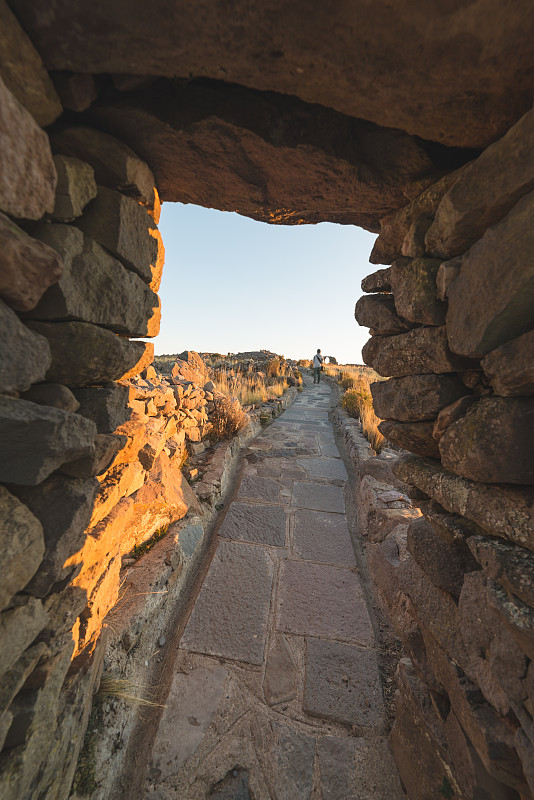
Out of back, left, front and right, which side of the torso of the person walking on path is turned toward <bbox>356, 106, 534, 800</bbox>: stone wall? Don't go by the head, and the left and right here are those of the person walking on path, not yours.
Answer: back

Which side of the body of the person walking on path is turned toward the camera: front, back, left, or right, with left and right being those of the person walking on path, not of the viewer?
back

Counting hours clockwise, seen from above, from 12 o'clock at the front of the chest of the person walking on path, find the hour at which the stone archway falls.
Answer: The stone archway is roughly at 6 o'clock from the person walking on path.
